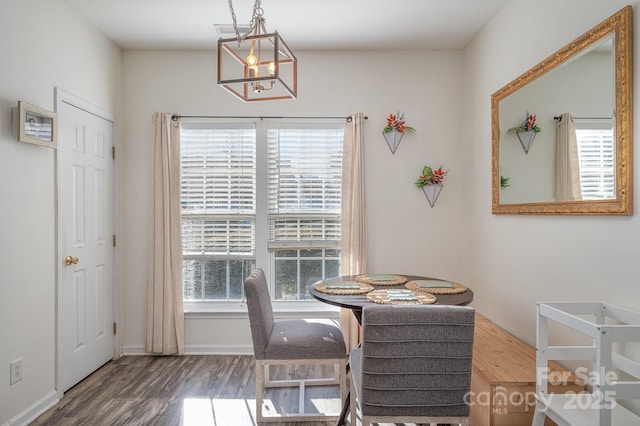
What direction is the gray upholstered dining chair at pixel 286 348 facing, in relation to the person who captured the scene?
facing to the right of the viewer

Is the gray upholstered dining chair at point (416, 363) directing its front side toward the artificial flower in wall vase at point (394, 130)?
yes

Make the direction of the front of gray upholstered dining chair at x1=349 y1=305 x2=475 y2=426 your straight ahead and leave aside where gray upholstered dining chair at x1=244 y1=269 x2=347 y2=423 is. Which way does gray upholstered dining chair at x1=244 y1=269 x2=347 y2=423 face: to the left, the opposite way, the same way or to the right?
to the right

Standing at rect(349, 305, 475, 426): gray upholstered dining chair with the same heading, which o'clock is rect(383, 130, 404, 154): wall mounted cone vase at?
The wall mounted cone vase is roughly at 12 o'clock from the gray upholstered dining chair.

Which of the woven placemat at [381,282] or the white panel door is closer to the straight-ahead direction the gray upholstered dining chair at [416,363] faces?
the woven placemat

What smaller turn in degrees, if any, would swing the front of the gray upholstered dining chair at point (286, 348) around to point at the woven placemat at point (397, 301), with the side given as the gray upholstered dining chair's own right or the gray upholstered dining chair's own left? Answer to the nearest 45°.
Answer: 0° — it already faces it

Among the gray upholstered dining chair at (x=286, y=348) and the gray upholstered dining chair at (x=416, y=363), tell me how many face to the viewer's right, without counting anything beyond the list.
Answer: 1

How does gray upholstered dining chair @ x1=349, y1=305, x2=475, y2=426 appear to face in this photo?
away from the camera

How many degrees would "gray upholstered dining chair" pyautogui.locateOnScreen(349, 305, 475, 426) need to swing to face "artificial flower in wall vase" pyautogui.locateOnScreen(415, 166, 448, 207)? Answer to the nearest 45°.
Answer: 0° — it already faces it
